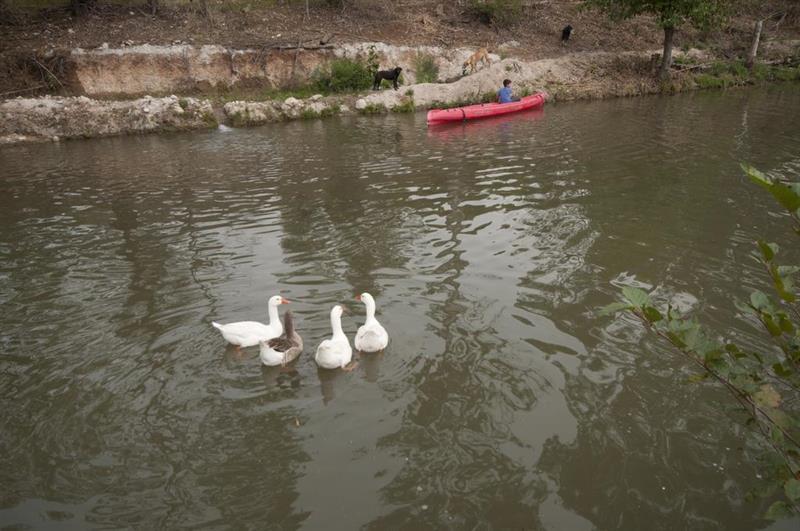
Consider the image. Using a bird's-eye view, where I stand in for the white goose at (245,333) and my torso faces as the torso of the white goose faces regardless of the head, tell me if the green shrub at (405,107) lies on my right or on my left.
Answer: on my left

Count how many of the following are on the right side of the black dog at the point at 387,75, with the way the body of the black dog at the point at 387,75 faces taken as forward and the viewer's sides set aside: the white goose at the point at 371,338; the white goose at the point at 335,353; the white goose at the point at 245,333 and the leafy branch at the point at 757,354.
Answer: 4

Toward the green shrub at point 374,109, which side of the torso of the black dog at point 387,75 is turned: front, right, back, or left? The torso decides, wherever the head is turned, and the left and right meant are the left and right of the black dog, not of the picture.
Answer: right

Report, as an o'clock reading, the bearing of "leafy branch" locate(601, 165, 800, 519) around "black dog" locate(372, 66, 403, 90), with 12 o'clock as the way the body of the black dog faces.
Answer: The leafy branch is roughly at 3 o'clock from the black dog.

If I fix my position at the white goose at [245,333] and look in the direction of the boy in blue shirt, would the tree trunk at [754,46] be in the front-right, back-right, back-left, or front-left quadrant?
front-right

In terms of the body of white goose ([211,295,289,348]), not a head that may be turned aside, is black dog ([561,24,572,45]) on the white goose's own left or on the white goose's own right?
on the white goose's own left

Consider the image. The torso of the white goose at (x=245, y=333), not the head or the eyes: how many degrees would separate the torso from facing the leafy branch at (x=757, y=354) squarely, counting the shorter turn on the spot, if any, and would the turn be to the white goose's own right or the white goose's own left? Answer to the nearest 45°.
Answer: approximately 45° to the white goose's own right

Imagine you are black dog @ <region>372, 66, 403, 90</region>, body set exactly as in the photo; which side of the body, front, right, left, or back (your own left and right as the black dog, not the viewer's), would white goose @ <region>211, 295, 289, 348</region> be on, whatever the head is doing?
right

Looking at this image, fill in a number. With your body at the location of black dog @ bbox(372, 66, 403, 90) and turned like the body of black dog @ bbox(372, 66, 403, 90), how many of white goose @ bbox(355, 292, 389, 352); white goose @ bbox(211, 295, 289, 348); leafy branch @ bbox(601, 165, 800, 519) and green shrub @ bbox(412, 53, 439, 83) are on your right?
3

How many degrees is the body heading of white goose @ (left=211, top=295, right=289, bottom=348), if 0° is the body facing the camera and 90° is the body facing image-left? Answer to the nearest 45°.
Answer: approximately 270°

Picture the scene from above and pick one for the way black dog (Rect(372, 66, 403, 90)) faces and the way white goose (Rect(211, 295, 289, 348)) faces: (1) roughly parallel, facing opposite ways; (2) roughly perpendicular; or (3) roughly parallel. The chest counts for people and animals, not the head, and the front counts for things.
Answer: roughly parallel

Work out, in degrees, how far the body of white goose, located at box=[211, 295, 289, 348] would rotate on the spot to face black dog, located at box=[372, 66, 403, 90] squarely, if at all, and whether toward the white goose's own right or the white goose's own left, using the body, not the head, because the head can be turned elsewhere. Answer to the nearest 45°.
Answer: approximately 90° to the white goose's own left

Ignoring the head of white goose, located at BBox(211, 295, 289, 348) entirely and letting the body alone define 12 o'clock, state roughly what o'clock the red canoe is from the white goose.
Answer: The red canoe is roughly at 10 o'clock from the white goose.

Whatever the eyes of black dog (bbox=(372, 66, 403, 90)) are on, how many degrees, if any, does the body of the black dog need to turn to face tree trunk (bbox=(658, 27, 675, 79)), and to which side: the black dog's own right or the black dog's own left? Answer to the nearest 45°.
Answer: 0° — it already faces it

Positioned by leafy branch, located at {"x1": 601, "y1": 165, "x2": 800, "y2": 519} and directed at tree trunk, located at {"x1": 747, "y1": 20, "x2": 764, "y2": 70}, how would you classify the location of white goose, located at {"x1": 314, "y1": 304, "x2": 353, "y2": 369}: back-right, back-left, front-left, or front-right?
front-left

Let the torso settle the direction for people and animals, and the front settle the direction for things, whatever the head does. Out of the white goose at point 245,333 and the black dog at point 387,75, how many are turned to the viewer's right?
2

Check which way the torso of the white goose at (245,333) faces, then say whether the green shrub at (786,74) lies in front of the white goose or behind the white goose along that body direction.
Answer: in front

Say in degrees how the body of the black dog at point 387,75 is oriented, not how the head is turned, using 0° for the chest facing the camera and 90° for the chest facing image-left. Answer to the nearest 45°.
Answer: approximately 270°

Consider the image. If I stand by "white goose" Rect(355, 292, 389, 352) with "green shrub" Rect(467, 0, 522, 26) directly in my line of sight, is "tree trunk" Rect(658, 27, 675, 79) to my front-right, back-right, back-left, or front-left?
front-right
